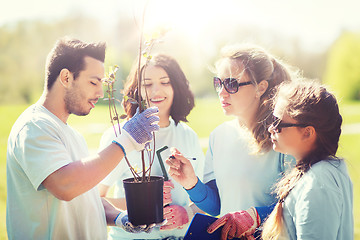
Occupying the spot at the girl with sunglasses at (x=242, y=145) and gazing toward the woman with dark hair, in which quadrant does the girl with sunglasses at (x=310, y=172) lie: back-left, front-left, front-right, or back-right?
back-left

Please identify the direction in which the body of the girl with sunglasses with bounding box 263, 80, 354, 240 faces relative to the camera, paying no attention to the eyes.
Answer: to the viewer's left

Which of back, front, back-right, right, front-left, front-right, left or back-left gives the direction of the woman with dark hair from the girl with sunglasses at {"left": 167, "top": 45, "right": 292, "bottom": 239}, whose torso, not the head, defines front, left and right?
right

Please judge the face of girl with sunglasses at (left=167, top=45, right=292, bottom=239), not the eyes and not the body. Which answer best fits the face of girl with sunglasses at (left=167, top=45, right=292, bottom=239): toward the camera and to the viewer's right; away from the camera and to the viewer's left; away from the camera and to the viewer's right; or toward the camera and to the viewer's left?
toward the camera and to the viewer's left

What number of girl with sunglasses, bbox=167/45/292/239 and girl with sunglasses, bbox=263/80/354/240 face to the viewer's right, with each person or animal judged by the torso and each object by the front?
0

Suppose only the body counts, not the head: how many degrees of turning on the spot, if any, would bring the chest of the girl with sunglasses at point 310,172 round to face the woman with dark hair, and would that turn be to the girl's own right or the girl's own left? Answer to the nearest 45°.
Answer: approximately 45° to the girl's own right

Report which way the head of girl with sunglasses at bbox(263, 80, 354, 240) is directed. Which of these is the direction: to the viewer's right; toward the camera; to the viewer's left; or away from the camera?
to the viewer's left

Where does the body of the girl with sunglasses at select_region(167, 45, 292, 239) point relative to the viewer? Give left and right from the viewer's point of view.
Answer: facing the viewer and to the left of the viewer
